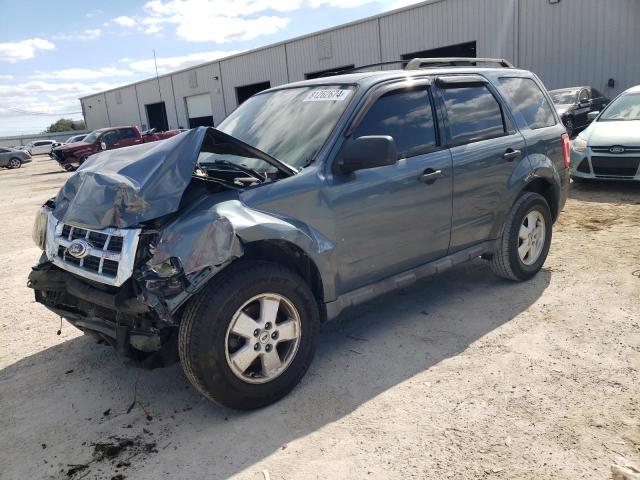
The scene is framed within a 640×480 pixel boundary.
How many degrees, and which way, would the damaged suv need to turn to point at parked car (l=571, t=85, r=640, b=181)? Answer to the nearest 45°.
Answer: approximately 180°

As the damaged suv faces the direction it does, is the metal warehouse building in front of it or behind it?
behind

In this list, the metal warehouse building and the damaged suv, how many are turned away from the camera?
0

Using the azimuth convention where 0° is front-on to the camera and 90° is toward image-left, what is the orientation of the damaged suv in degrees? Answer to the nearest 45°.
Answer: approximately 45°

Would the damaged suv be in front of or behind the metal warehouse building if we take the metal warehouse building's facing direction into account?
in front

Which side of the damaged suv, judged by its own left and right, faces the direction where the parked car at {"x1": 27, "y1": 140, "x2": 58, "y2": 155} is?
right

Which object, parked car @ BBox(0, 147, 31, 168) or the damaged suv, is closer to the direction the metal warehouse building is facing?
the damaged suv

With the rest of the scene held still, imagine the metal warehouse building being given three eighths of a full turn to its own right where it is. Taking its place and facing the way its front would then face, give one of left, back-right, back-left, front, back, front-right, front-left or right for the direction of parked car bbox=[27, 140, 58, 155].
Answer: front-left

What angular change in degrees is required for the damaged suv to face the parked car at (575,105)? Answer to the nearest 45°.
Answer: approximately 180°
